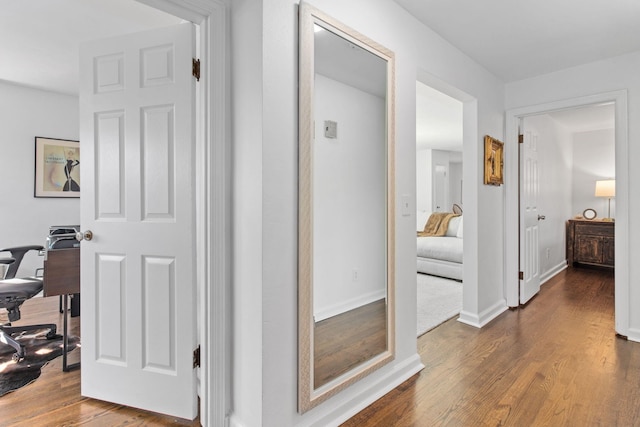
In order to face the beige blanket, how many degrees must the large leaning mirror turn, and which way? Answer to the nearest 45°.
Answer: approximately 135° to its left

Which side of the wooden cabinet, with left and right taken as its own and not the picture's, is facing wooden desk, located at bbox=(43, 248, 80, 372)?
front

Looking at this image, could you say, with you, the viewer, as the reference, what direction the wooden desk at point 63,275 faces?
facing to the left of the viewer

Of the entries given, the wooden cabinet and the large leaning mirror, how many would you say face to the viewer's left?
0

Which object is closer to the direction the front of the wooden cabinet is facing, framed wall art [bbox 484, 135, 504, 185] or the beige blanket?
the framed wall art

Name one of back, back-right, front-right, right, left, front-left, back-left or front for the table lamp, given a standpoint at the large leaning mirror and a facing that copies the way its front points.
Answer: left

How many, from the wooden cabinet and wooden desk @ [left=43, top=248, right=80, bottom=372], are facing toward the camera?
1

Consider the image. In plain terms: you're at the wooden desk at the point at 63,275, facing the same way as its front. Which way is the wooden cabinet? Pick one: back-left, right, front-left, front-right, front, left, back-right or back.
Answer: back

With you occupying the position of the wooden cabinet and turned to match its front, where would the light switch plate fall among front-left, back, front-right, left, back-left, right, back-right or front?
front

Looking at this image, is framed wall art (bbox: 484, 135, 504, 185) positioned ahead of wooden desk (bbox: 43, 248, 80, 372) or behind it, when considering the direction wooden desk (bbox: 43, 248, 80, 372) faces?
behind

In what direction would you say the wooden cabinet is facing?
toward the camera

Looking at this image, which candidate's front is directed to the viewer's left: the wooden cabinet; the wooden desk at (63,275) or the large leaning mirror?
the wooden desk

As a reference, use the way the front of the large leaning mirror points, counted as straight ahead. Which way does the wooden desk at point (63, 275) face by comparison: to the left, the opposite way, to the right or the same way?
to the right

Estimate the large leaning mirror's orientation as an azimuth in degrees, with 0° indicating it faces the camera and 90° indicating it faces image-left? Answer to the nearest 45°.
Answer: approximately 315°
